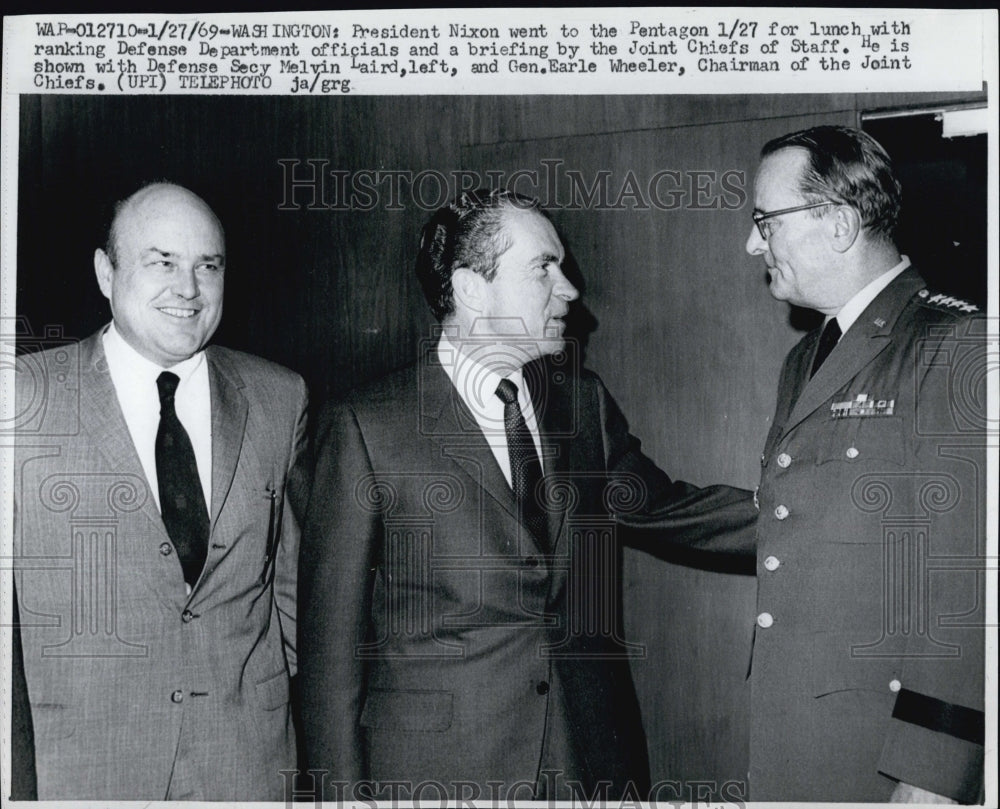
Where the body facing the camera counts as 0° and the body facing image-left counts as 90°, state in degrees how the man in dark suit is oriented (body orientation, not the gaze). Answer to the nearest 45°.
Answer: approximately 315°

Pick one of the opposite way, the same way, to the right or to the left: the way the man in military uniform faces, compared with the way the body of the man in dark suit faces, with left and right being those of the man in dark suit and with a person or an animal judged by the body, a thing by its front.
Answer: to the right

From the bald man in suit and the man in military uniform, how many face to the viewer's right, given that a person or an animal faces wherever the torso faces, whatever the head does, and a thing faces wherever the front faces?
0

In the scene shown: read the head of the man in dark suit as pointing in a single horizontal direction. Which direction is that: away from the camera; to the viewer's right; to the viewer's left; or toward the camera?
to the viewer's right

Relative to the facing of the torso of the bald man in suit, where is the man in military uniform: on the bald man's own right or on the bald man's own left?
on the bald man's own left

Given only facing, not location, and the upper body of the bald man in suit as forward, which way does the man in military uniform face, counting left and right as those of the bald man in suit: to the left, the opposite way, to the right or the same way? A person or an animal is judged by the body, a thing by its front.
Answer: to the right

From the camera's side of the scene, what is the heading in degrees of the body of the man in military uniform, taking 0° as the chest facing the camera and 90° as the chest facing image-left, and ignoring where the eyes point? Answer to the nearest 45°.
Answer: approximately 45°

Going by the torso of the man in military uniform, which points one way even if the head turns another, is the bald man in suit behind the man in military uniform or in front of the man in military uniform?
in front

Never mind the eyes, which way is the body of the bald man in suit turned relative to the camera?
toward the camera

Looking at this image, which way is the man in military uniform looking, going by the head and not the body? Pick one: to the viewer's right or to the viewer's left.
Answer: to the viewer's left
